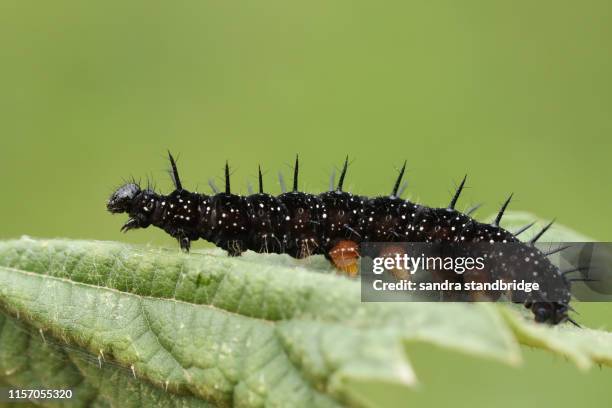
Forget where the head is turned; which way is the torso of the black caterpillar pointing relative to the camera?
to the viewer's left
